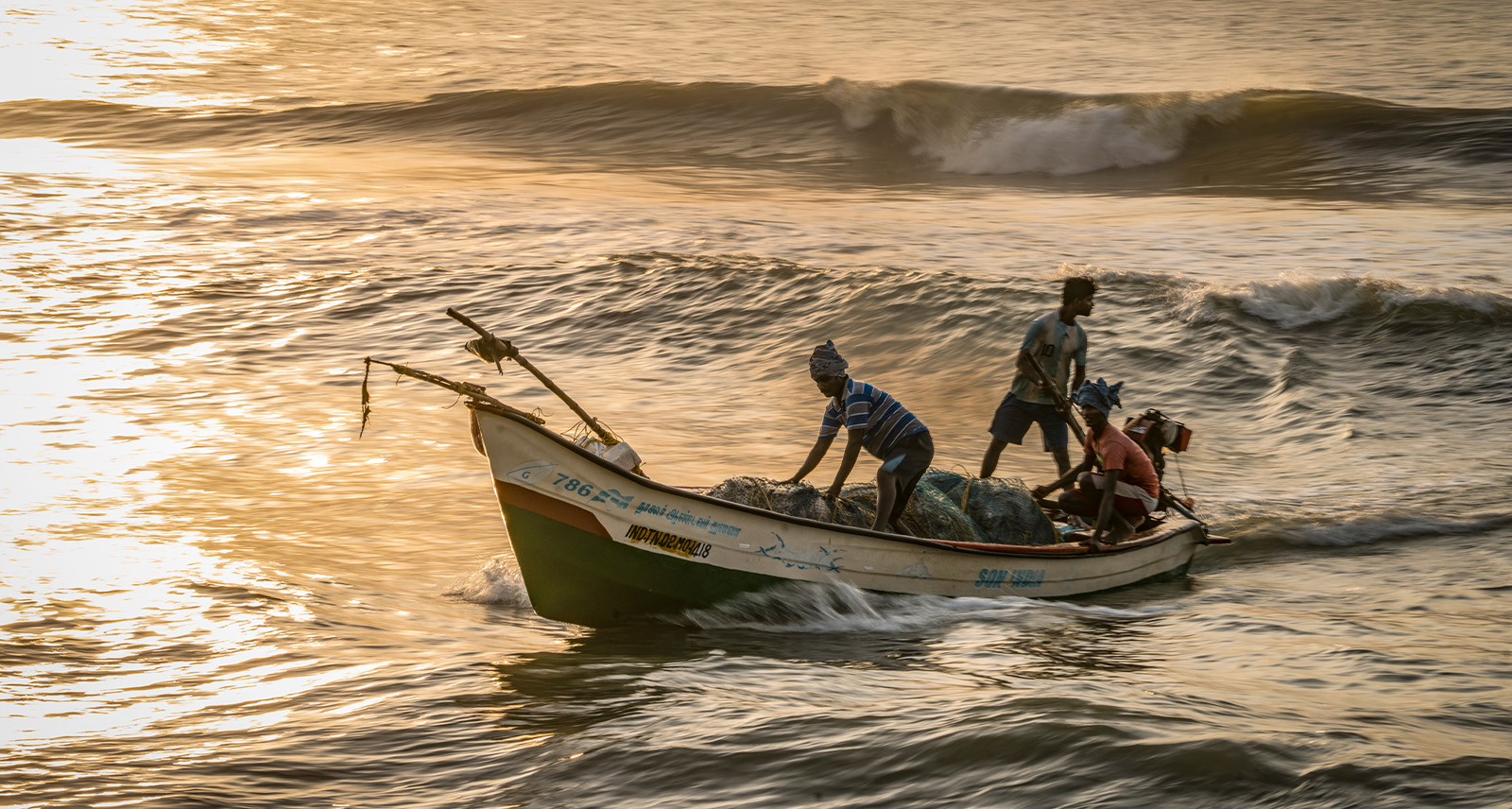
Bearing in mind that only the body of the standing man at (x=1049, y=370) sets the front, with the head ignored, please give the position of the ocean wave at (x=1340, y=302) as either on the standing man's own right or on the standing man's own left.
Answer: on the standing man's own left

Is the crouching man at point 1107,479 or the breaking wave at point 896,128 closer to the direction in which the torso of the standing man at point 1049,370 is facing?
the crouching man

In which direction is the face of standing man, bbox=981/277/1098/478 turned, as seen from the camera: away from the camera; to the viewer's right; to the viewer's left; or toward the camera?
to the viewer's right

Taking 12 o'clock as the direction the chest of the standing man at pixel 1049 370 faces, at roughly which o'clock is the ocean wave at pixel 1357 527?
The ocean wave is roughly at 10 o'clock from the standing man.
